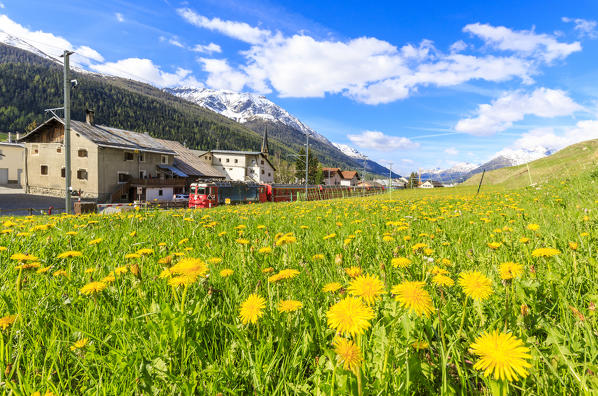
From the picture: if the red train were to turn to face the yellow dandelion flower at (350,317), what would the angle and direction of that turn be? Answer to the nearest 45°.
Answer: approximately 45° to its left

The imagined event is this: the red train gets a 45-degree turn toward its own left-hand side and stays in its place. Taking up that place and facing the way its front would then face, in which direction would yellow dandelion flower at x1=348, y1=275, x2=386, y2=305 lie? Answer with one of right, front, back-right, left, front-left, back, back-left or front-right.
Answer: front

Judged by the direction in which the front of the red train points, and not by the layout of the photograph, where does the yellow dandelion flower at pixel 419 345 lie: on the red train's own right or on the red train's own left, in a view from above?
on the red train's own left

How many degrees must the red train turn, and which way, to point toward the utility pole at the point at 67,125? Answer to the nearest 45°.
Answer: approximately 45° to its left

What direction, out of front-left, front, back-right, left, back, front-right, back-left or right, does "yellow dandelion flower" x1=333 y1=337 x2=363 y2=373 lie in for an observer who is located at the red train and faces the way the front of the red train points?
front-left

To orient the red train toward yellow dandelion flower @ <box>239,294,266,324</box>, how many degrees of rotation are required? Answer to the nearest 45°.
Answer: approximately 45° to its left

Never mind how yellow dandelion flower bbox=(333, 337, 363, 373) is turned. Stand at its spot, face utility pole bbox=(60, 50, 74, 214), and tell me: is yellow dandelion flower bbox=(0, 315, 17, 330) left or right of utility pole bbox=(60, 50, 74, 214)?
left

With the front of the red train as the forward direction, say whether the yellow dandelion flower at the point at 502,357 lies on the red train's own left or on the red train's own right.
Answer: on the red train's own left

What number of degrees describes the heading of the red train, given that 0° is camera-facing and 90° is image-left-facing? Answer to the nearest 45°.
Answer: approximately 45°
